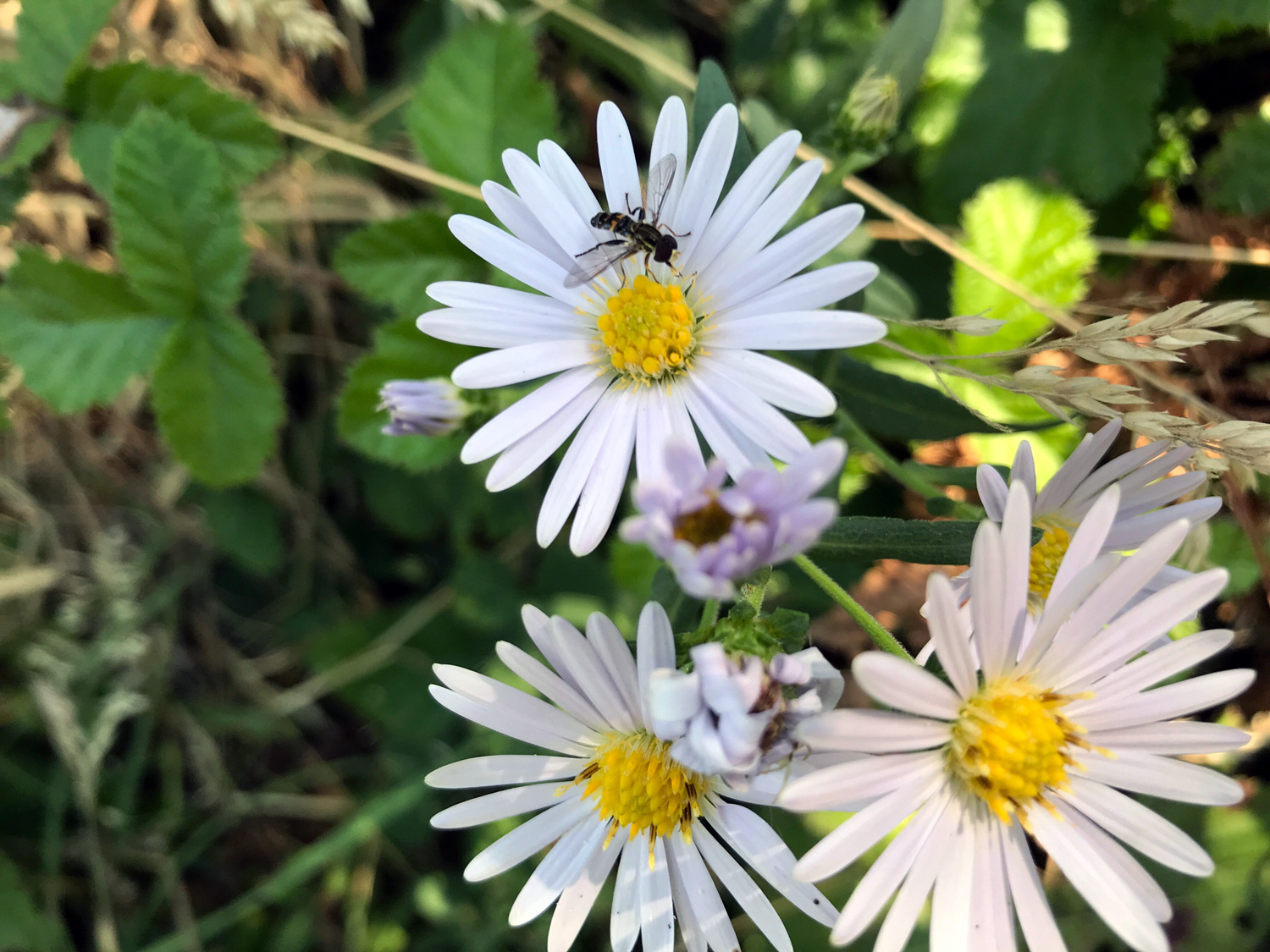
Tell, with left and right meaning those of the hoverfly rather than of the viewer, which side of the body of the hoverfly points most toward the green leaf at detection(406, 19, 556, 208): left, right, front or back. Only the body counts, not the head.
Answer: back

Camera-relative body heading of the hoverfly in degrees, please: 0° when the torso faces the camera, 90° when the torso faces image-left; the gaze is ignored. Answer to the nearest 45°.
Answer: approximately 315°

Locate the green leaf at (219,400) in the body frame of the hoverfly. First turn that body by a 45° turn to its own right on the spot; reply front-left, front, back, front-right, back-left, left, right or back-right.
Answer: back-right

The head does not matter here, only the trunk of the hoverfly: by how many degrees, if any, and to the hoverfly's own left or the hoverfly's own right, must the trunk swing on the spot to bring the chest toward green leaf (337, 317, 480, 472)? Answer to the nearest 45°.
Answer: approximately 180°

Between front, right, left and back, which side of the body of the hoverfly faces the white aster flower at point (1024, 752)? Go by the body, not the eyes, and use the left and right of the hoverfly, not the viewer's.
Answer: front

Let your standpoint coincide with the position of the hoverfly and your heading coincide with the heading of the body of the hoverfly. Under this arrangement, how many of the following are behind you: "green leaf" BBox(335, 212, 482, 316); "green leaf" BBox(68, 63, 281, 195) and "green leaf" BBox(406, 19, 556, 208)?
3

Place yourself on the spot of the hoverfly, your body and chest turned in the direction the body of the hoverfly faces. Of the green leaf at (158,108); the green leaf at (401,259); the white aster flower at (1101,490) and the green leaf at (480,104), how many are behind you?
3

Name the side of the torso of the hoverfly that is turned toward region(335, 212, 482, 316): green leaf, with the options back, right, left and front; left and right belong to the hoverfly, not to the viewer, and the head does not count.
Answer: back

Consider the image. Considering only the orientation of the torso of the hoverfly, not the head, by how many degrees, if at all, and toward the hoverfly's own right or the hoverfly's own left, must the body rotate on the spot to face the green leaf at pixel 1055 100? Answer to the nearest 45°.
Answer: approximately 90° to the hoverfly's own left

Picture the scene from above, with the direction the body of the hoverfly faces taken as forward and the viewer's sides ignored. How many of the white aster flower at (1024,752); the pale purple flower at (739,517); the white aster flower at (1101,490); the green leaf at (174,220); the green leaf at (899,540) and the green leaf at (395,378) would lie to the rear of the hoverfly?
2

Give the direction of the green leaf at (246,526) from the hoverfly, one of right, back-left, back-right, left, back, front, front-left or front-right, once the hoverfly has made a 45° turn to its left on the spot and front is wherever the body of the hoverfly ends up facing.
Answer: back-left

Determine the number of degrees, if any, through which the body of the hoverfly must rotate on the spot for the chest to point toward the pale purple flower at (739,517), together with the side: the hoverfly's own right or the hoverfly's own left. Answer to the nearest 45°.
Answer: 0° — it already faces it
